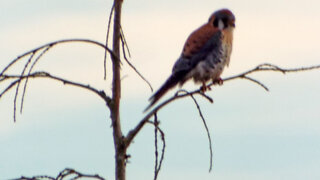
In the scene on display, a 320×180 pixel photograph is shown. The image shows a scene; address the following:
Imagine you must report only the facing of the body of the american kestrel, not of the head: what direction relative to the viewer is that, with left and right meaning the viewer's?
facing to the right of the viewer
